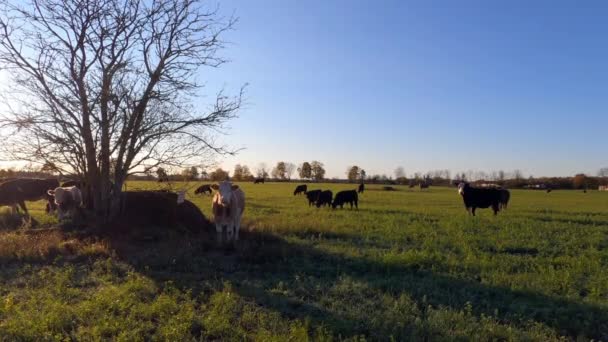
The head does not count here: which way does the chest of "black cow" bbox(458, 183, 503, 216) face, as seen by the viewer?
to the viewer's left

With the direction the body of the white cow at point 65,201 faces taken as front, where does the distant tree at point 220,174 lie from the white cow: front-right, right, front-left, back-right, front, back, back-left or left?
back-left

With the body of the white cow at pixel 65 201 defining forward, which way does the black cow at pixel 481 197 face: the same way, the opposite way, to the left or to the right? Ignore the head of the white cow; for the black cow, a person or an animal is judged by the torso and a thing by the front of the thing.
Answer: to the right

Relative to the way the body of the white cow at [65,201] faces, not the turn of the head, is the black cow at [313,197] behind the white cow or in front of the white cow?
behind
